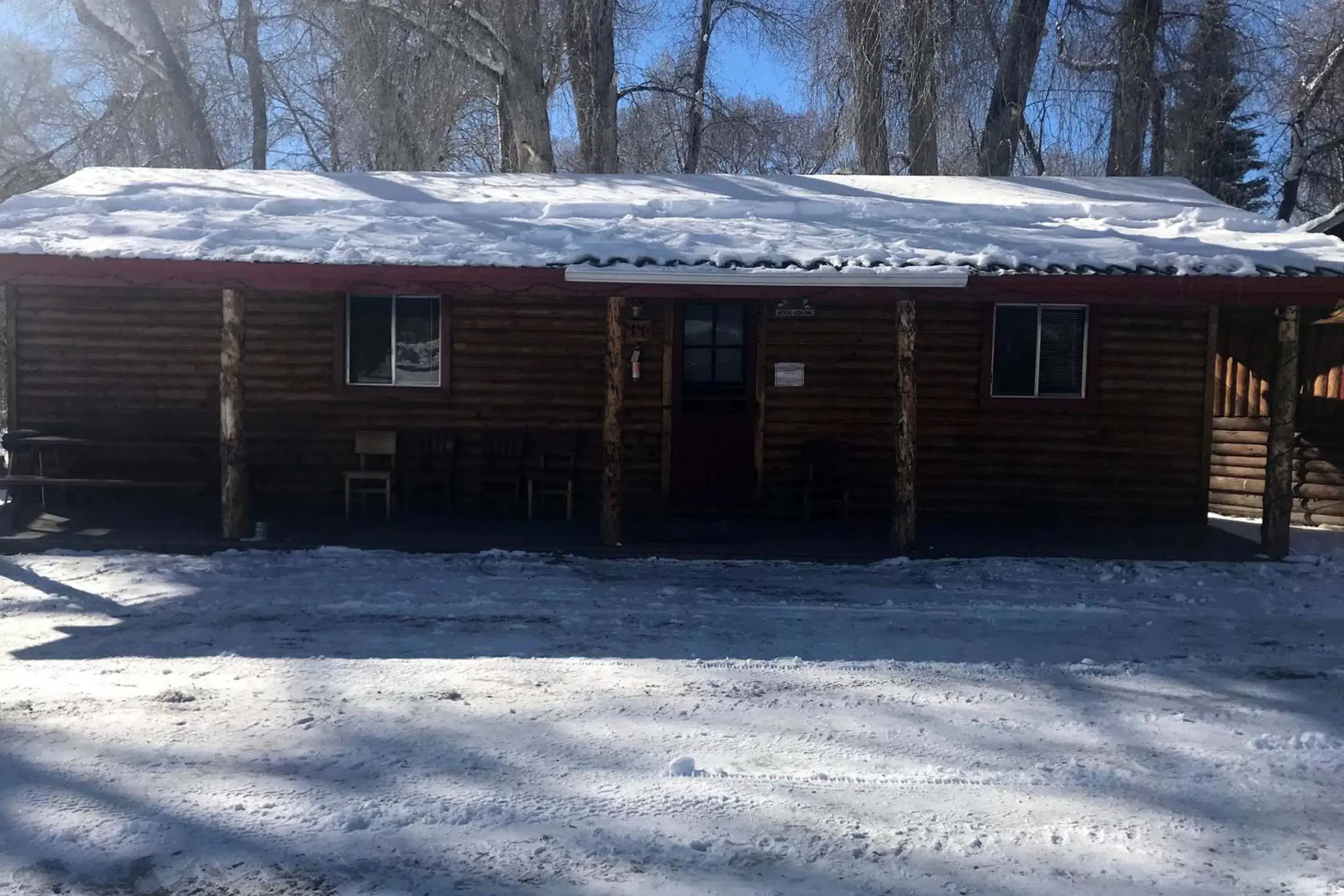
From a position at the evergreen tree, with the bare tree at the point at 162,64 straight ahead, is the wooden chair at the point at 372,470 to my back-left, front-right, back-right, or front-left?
front-left

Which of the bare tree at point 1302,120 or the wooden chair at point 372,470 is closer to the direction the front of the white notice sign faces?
the wooden chair

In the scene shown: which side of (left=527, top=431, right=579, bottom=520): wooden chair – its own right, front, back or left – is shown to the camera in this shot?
front

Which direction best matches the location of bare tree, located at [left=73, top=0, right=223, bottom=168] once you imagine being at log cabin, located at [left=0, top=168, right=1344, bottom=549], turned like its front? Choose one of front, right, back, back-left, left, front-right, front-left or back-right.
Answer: back-right

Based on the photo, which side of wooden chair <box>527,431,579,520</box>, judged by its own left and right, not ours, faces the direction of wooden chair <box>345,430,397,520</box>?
right

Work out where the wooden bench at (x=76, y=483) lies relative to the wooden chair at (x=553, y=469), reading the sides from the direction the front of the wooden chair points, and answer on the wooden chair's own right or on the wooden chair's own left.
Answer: on the wooden chair's own right

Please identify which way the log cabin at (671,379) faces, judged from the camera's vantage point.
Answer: facing the viewer

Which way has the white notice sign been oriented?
toward the camera

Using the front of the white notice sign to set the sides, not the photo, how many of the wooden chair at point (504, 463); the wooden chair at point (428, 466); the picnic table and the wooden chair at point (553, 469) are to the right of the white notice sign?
4

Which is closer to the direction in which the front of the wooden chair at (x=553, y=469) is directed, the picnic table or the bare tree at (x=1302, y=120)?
the picnic table

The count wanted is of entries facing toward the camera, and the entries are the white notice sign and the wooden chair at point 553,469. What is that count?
2

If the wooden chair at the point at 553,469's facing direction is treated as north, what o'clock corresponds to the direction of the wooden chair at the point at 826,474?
the wooden chair at the point at 826,474 is roughly at 9 o'clock from the wooden chair at the point at 553,469.

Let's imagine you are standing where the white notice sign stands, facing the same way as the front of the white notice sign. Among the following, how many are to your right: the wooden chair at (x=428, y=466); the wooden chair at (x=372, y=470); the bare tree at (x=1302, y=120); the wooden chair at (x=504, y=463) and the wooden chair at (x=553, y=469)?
4

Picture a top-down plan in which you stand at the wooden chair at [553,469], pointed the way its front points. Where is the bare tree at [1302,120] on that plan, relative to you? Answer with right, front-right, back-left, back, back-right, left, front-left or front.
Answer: back-left

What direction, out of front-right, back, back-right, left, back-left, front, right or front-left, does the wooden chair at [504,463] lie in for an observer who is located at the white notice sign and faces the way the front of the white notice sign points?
right

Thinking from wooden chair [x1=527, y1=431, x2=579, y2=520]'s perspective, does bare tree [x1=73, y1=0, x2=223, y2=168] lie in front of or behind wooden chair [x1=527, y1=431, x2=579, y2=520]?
behind

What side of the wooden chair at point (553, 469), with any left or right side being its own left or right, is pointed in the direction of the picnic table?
right
